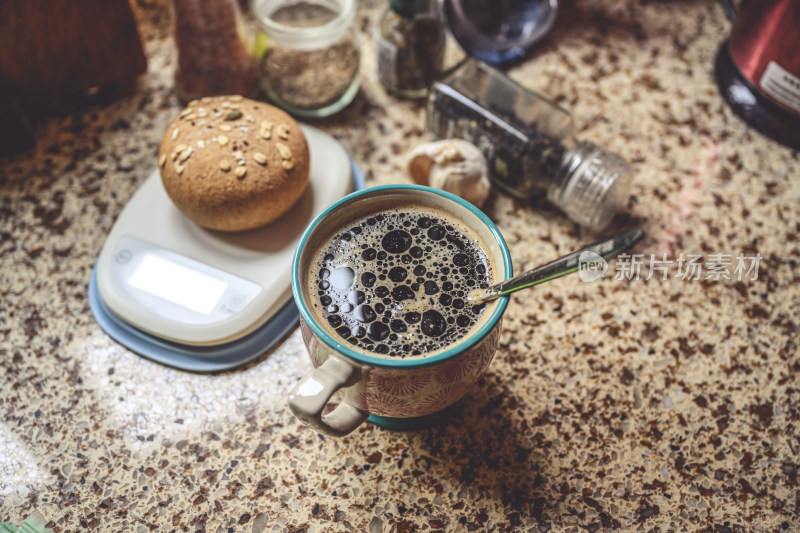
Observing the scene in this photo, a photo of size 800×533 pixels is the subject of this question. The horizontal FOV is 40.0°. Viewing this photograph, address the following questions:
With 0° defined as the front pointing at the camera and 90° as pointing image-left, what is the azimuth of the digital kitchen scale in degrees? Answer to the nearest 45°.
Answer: approximately 45°
